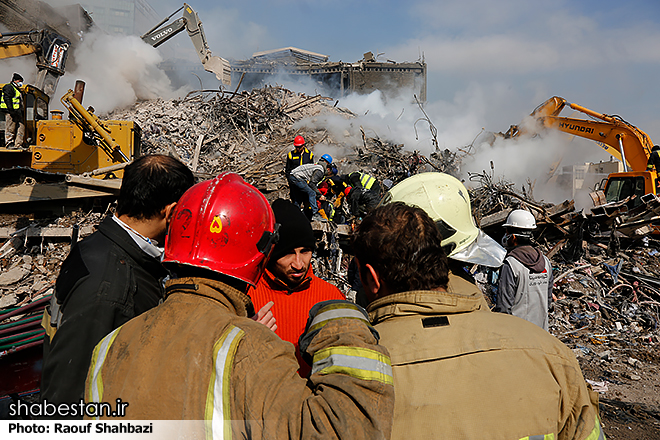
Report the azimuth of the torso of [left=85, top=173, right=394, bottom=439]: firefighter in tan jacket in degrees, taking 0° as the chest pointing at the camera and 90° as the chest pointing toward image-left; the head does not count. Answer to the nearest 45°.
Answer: approximately 225°

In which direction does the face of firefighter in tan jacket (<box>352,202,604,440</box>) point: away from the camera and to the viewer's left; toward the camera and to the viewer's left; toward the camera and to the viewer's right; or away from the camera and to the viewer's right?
away from the camera and to the viewer's left

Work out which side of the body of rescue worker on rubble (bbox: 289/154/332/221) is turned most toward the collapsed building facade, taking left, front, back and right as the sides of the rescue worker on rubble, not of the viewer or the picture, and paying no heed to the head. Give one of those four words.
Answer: left

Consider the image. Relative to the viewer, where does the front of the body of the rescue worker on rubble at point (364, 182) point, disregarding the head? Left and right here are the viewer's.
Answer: facing to the left of the viewer

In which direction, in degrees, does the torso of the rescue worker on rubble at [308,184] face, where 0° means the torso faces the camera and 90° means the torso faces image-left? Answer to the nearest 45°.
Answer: approximately 270°

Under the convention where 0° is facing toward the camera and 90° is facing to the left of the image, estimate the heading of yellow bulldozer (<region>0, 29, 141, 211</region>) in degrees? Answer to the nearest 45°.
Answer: approximately 270°

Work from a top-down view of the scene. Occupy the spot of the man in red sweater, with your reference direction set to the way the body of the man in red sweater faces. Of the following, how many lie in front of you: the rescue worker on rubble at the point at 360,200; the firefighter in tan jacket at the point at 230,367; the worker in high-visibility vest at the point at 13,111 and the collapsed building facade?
1

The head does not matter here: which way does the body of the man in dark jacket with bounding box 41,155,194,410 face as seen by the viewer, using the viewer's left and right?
facing away from the viewer and to the right of the viewer

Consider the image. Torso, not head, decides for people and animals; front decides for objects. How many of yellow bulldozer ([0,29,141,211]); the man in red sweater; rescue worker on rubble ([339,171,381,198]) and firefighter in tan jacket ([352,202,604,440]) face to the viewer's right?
1

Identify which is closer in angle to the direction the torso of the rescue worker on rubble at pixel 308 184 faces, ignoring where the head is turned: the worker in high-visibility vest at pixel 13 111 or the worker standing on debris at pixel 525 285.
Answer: the worker standing on debris

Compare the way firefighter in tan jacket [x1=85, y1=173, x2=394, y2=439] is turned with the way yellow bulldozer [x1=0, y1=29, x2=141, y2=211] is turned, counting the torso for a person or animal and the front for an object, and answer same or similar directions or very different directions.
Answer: same or similar directions

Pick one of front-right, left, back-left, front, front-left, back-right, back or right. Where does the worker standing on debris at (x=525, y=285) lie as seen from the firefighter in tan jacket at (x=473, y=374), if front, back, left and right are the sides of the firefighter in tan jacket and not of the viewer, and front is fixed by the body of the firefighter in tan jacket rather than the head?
front-right

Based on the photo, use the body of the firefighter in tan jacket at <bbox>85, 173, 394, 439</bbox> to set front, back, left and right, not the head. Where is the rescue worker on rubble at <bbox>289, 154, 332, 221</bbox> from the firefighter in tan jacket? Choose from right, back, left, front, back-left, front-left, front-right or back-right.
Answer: front-left

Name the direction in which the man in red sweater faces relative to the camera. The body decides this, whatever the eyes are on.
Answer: toward the camera

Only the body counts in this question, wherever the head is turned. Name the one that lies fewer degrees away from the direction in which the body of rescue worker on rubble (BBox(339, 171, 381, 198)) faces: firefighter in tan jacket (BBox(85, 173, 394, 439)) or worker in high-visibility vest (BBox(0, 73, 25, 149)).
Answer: the worker in high-visibility vest

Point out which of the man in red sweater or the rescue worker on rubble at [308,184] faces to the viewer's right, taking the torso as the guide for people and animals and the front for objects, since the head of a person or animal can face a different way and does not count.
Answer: the rescue worker on rubble

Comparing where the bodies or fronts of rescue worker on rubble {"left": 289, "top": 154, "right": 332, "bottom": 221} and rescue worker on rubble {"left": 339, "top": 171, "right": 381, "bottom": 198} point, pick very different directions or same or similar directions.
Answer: very different directions
